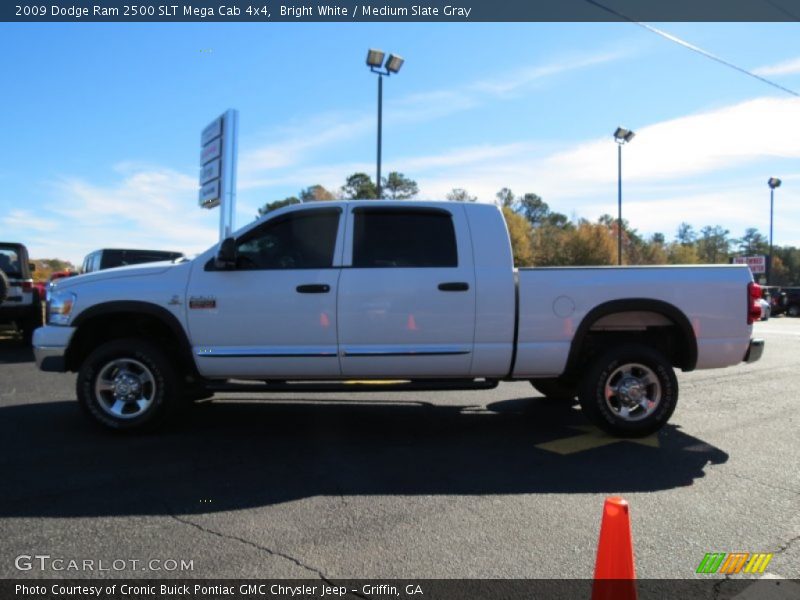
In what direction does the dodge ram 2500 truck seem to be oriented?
to the viewer's left

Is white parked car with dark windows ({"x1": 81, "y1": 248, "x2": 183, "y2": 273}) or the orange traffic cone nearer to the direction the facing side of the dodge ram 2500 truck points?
the white parked car with dark windows

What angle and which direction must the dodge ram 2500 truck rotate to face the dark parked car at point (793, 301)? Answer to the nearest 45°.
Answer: approximately 135° to its right

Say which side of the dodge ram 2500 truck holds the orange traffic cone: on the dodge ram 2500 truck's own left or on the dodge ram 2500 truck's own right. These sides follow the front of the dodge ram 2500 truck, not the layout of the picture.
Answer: on the dodge ram 2500 truck's own left

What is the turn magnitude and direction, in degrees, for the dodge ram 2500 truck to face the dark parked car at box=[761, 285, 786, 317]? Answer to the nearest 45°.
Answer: approximately 135° to its right

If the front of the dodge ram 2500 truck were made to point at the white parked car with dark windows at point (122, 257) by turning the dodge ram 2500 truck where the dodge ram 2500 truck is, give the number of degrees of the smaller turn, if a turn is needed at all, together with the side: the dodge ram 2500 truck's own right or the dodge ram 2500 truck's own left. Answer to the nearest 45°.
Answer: approximately 45° to the dodge ram 2500 truck's own right
